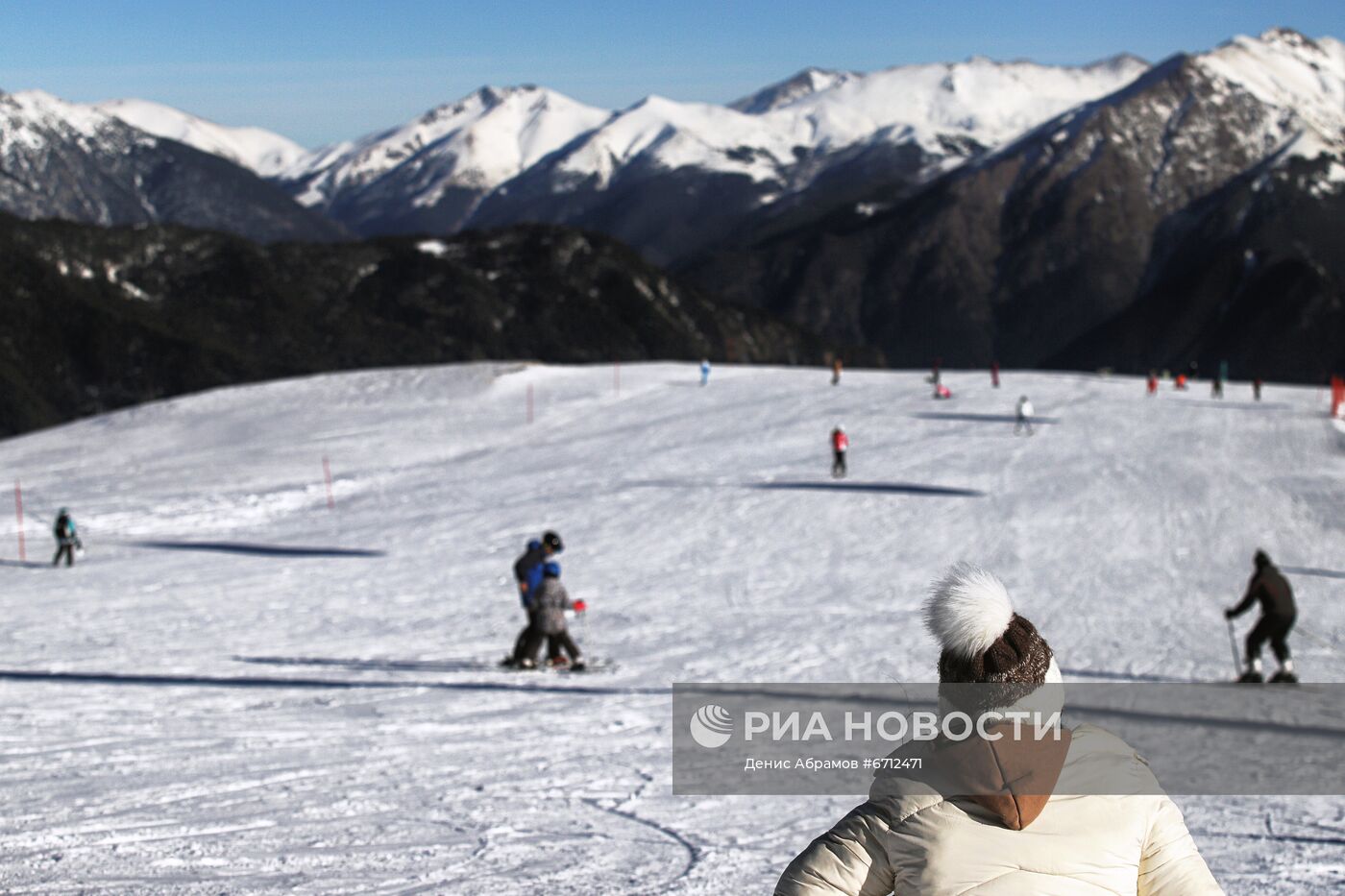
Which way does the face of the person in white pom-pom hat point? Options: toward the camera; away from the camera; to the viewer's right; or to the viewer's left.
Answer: away from the camera

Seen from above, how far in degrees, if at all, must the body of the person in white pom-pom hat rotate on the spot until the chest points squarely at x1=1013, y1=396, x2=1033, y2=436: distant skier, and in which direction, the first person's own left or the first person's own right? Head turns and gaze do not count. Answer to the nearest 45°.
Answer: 0° — they already face them

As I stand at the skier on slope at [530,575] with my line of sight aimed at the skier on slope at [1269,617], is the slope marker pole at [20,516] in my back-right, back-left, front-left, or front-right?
back-left

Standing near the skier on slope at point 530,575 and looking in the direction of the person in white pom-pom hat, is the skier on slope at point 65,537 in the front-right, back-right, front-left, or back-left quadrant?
back-right

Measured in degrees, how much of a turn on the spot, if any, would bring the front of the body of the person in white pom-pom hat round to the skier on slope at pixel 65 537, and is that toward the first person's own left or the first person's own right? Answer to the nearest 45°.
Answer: approximately 45° to the first person's own left

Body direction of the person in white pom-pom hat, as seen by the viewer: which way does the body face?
away from the camera

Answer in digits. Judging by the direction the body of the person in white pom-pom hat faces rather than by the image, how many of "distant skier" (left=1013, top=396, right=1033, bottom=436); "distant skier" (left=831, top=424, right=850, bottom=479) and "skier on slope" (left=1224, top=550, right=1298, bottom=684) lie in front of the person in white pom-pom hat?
3

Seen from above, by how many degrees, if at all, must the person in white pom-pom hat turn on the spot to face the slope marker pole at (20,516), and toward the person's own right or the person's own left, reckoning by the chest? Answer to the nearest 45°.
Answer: approximately 45° to the person's own left
